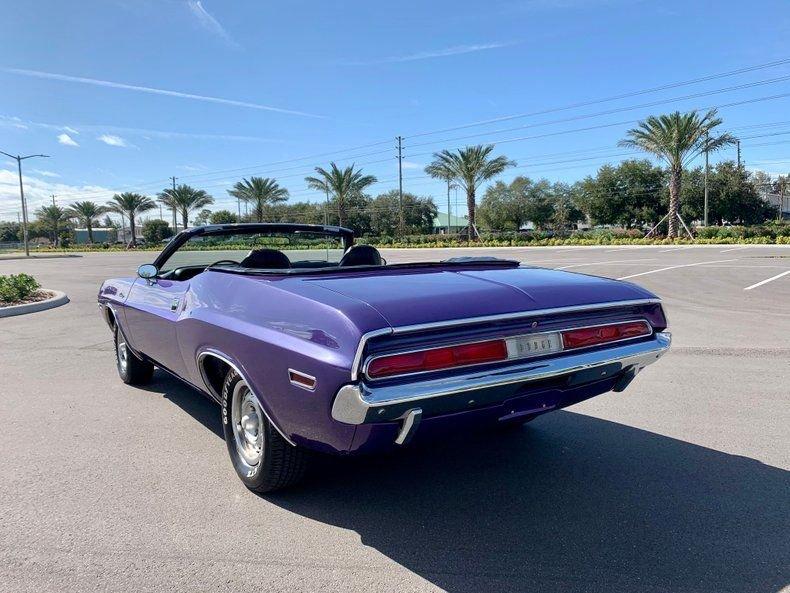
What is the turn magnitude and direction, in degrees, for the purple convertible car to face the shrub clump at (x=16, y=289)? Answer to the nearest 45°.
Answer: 0° — it already faces it

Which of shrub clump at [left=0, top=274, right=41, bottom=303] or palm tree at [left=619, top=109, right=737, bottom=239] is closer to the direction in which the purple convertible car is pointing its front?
the shrub clump

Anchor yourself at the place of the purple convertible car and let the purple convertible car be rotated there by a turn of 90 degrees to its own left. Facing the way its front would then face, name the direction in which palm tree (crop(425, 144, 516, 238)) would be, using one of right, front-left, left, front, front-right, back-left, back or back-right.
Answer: back-right

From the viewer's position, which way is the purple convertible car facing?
facing away from the viewer and to the left of the viewer

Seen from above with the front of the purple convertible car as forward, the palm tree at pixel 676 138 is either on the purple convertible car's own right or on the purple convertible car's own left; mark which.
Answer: on the purple convertible car's own right
